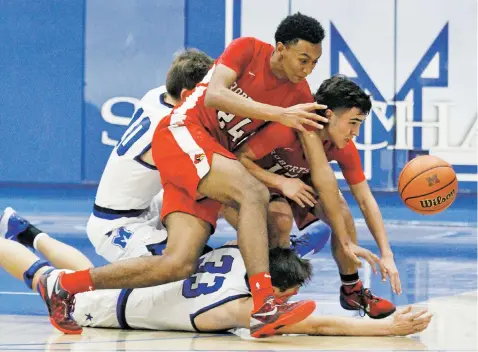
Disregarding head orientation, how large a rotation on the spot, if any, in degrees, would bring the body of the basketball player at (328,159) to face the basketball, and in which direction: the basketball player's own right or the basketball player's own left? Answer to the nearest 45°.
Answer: approximately 90° to the basketball player's own left

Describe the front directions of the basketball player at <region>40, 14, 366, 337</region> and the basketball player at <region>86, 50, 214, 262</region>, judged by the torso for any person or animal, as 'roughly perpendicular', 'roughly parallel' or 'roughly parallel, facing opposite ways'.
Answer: roughly perpendicular

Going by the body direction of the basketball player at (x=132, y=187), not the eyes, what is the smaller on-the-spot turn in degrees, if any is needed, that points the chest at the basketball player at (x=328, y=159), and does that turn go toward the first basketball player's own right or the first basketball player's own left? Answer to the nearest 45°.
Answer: approximately 90° to the first basketball player's own right

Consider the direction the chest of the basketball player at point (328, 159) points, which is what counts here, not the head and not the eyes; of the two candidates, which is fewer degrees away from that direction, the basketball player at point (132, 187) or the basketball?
the basketball

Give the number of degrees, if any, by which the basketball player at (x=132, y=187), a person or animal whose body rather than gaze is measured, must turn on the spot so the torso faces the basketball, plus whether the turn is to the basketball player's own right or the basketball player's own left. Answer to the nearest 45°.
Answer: approximately 45° to the basketball player's own right

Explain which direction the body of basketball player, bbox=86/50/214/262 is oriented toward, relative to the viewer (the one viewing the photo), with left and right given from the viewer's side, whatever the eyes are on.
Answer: facing away from the viewer and to the right of the viewer

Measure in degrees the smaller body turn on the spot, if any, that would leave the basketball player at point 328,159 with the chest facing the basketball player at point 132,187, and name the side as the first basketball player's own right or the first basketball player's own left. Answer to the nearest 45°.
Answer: approximately 135° to the first basketball player's own right
